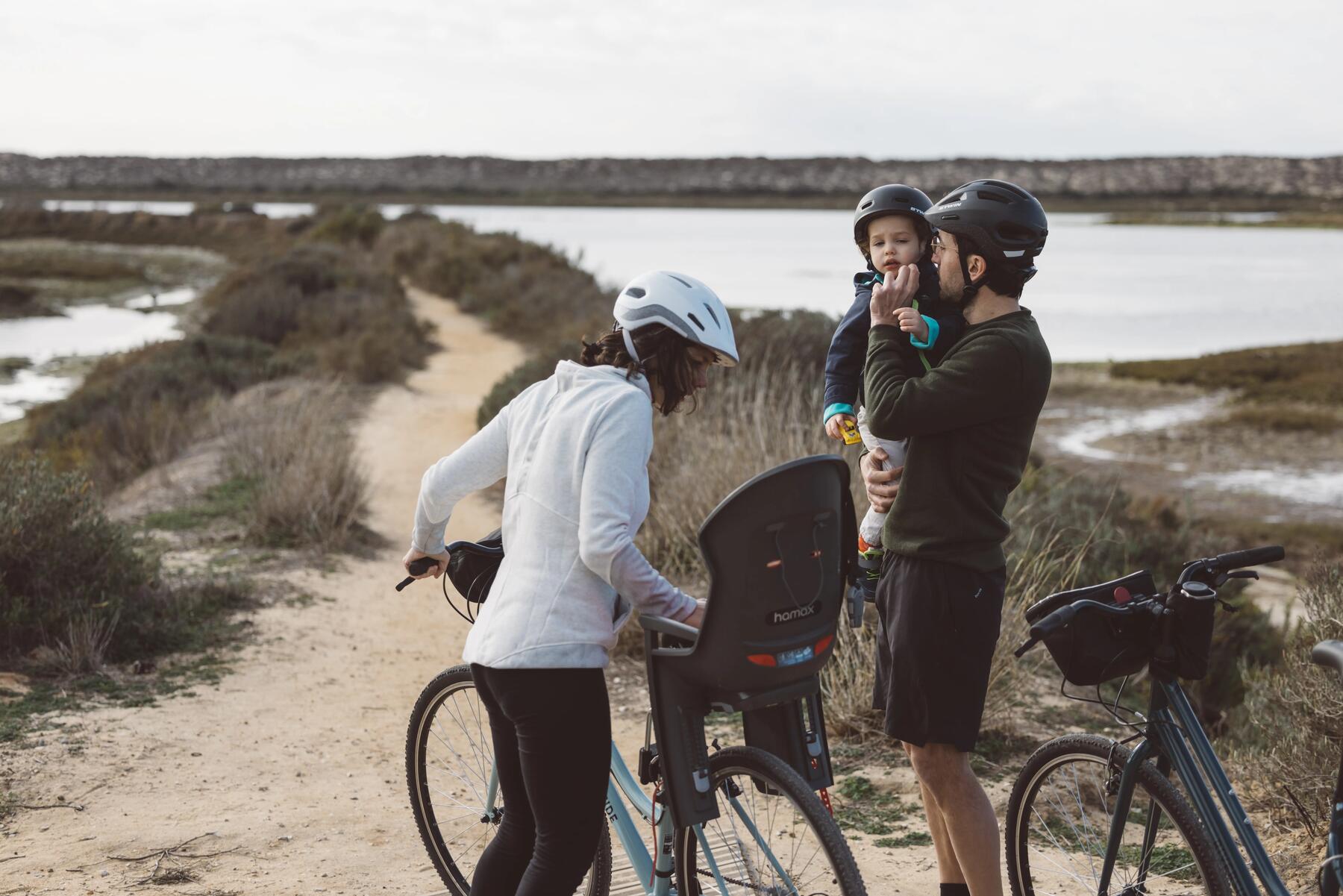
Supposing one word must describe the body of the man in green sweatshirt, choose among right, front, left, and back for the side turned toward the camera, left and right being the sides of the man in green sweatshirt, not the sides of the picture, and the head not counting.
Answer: left

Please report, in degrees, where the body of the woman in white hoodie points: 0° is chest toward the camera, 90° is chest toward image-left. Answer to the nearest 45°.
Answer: approximately 225°

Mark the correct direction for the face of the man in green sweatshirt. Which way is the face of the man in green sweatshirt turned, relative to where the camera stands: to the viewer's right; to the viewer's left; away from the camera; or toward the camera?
to the viewer's left

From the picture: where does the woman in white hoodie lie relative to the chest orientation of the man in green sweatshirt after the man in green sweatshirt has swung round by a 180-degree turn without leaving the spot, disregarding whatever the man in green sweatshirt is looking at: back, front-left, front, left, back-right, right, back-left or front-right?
back-right

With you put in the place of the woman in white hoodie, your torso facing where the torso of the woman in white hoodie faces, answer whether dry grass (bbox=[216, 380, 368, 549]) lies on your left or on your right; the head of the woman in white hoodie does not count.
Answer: on your left

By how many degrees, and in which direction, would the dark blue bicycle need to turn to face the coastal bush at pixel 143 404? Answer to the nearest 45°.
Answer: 0° — it already faces it

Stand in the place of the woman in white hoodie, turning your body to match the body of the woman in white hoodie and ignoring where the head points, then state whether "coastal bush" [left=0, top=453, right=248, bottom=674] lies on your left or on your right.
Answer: on your left

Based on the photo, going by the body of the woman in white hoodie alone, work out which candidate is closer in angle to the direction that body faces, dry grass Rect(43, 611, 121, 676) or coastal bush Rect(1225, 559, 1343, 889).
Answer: the coastal bush

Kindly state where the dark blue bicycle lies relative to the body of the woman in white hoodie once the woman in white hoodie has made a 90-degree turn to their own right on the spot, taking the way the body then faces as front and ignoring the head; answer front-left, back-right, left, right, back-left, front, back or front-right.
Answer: front-left

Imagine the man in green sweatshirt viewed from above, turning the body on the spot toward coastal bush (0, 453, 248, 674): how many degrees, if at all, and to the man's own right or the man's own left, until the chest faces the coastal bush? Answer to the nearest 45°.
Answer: approximately 45° to the man's own right

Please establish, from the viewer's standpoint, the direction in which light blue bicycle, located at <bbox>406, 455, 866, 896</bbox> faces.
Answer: facing away from the viewer and to the left of the viewer

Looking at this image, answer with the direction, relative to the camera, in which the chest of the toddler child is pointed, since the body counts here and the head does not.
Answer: toward the camera
